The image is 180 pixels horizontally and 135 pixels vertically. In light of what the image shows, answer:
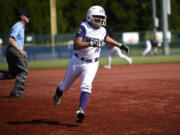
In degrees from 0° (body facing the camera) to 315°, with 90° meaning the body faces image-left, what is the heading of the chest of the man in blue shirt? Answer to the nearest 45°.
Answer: approximately 270°

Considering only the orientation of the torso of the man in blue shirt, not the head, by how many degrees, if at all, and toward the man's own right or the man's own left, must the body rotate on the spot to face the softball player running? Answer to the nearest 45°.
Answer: approximately 90° to the man's own right
